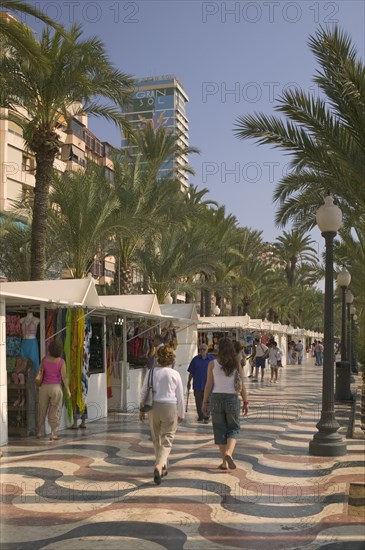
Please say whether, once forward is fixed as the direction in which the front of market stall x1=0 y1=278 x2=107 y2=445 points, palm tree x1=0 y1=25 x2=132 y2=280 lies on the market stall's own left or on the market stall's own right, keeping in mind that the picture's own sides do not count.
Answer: on the market stall's own left

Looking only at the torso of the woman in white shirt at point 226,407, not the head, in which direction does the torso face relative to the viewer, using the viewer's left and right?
facing away from the viewer

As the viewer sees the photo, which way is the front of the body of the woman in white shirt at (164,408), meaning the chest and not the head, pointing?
away from the camera

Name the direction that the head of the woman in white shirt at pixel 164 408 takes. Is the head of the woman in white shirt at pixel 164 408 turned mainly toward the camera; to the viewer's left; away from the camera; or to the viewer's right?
away from the camera

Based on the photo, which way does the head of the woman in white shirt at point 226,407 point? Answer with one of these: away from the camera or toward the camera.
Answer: away from the camera
